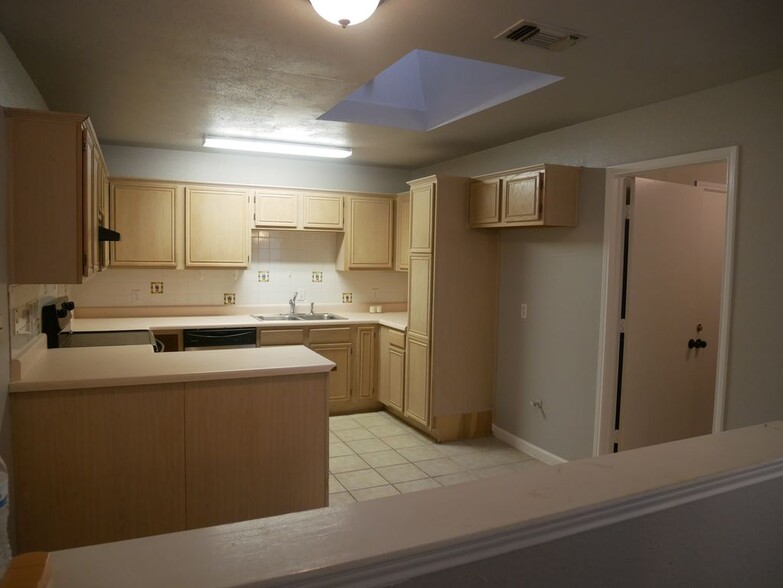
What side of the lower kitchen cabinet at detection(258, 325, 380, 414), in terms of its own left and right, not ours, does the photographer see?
front

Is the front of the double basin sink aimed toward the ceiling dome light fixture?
yes

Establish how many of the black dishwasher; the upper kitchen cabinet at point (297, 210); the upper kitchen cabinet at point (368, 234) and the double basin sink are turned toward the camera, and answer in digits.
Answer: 4

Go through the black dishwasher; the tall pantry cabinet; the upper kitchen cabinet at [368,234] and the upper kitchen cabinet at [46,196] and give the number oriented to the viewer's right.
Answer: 1

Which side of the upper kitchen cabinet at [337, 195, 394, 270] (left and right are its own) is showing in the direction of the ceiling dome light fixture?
front

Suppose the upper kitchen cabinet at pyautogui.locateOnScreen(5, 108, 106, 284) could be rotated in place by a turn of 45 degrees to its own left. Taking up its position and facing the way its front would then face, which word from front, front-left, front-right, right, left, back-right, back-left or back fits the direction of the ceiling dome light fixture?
right

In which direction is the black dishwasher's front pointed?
toward the camera

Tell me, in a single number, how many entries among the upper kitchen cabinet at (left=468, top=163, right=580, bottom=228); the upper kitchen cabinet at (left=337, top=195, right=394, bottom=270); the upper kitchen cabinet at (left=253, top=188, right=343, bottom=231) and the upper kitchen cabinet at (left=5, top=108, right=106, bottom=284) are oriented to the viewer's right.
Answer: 1

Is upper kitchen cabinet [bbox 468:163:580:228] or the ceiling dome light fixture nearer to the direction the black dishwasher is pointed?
the ceiling dome light fixture

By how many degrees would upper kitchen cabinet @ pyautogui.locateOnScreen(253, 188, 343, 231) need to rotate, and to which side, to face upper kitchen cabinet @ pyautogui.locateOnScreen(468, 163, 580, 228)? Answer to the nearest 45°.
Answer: approximately 45° to its left

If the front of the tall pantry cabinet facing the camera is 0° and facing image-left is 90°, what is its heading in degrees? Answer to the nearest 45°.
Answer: approximately 45°

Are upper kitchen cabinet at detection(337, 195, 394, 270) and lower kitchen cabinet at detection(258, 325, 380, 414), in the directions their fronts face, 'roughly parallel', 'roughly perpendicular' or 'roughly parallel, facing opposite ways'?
roughly parallel

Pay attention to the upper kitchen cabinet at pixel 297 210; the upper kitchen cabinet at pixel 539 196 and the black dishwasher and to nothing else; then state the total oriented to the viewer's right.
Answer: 0

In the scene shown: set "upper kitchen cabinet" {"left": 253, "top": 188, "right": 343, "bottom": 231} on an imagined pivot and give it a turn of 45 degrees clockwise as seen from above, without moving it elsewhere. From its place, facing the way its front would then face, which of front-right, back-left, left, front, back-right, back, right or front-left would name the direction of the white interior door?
left
